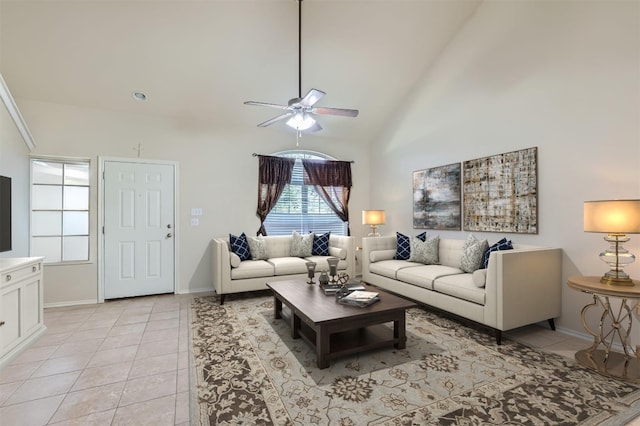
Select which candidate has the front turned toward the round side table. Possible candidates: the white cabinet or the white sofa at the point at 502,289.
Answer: the white cabinet

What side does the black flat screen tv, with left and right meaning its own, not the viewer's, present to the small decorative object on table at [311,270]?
front

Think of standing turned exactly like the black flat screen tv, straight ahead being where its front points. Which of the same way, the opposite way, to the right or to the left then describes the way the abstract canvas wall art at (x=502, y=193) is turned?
the opposite way

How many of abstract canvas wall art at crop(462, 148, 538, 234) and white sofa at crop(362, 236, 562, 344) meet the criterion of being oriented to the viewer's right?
0

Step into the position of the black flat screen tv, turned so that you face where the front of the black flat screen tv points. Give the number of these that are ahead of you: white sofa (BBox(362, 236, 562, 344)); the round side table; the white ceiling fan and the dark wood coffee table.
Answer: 4

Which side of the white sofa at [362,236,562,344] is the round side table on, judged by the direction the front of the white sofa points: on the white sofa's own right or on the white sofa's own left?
on the white sofa's own left

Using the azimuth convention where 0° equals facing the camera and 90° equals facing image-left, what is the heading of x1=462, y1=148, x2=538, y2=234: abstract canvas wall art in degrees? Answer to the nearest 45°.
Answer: approximately 45°

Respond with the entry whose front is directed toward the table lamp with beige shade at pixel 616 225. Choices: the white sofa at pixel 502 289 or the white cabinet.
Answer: the white cabinet

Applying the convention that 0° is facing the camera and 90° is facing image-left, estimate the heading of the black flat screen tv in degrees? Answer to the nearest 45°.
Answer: approximately 315°

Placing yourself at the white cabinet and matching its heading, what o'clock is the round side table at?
The round side table is roughly at 12 o'clock from the white cabinet.

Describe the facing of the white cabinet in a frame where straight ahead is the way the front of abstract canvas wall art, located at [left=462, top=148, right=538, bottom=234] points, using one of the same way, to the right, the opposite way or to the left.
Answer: the opposite way

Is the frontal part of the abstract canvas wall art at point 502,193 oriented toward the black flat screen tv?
yes

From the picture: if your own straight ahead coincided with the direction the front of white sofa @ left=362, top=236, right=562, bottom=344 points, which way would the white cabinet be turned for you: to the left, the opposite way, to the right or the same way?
the opposite way

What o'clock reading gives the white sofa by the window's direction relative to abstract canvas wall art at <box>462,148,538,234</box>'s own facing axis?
The white sofa by the window is roughly at 1 o'clock from the abstract canvas wall art.
